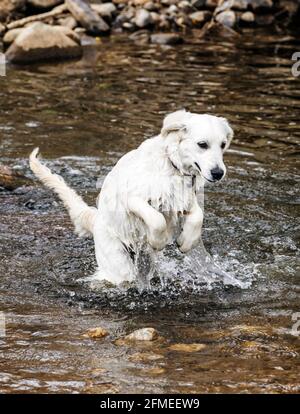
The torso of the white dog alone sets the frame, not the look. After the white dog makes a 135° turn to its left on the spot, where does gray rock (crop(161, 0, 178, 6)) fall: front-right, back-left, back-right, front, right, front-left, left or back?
front

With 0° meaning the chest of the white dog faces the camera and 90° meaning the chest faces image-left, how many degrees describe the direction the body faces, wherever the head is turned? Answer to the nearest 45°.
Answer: approximately 315°

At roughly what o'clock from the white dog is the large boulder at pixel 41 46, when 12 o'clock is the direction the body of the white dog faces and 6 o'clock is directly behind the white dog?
The large boulder is roughly at 7 o'clock from the white dog.

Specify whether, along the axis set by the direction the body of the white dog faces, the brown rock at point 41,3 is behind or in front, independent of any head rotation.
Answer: behind

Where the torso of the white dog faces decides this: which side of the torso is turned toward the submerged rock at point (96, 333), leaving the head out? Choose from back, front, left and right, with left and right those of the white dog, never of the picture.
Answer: right

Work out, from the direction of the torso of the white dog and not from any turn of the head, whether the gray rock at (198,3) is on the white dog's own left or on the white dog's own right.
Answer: on the white dog's own left

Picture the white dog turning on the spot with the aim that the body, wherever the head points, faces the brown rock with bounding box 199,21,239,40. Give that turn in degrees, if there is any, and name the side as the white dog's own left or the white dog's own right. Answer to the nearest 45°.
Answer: approximately 135° to the white dog's own left

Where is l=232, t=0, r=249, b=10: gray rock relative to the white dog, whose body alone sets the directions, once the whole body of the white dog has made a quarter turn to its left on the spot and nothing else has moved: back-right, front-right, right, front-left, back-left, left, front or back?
front-left

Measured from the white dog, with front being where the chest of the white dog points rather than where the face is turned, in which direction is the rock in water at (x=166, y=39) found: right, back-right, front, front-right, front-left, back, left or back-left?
back-left

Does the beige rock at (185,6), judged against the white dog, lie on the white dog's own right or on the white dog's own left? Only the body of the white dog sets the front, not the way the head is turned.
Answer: on the white dog's own left

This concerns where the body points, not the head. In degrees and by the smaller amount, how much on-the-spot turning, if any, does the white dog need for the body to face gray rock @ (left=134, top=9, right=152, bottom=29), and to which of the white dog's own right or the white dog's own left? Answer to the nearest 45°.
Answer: approximately 135° to the white dog's own left

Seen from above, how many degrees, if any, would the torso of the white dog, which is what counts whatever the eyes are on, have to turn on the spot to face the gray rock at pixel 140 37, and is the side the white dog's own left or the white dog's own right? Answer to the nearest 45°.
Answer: approximately 135° to the white dog's own left

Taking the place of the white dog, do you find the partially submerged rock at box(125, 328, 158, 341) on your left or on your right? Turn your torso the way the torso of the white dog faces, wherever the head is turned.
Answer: on your right

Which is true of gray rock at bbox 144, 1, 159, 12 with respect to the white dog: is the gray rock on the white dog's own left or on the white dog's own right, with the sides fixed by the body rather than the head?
on the white dog's own left

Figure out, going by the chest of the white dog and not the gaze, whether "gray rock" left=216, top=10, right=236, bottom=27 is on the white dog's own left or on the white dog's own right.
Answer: on the white dog's own left

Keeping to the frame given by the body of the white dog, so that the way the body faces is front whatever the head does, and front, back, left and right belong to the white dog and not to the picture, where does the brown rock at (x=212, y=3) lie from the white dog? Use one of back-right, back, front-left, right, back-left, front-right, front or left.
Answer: back-left

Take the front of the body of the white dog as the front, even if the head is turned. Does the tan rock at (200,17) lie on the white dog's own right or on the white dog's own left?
on the white dog's own left
